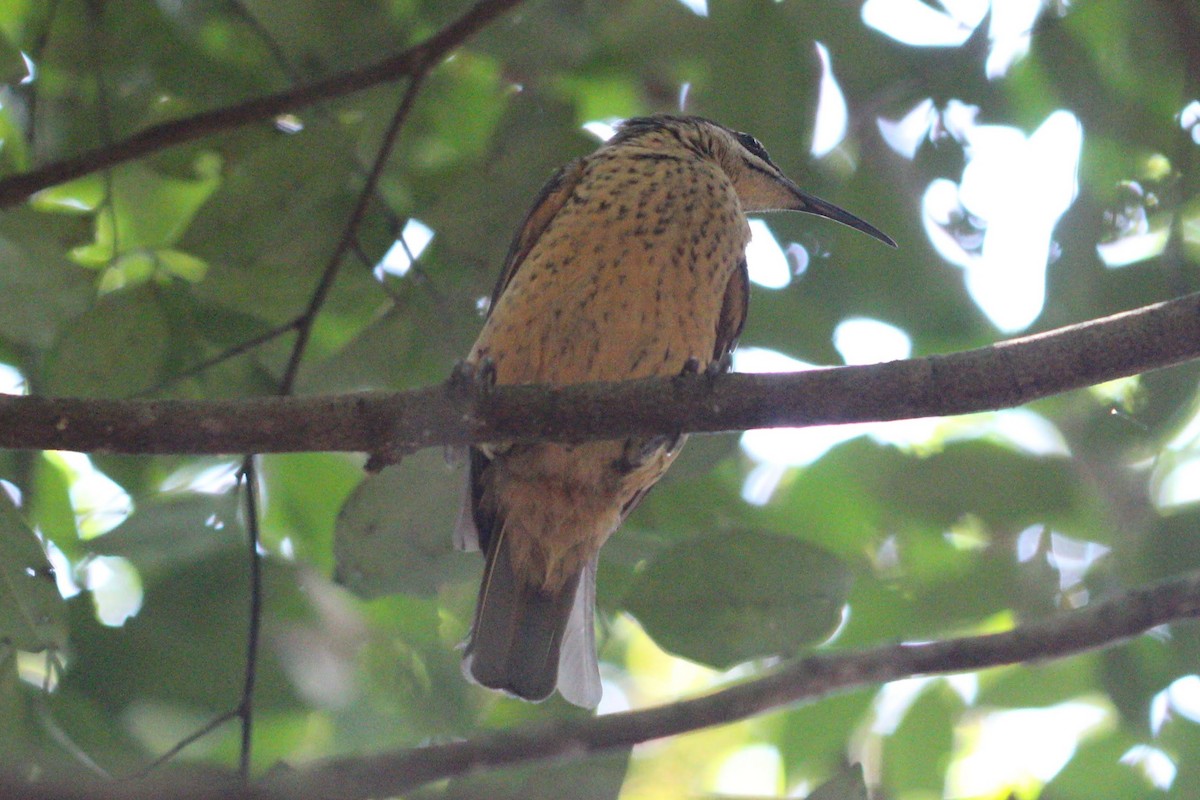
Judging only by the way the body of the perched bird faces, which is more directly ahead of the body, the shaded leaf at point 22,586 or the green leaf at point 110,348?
the shaded leaf

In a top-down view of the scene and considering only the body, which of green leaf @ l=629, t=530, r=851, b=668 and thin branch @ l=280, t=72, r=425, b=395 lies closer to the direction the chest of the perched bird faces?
the green leaf

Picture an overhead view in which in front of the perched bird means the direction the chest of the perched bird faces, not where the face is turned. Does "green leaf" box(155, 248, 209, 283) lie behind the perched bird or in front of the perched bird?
behind

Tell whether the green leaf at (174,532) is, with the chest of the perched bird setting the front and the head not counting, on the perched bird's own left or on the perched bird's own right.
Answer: on the perched bird's own right

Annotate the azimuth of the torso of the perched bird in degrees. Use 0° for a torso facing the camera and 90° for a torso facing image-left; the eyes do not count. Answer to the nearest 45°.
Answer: approximately 315°

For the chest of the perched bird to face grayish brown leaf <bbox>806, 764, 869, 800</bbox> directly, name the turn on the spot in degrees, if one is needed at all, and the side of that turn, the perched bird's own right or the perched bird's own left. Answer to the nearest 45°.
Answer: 0° — it already faces it

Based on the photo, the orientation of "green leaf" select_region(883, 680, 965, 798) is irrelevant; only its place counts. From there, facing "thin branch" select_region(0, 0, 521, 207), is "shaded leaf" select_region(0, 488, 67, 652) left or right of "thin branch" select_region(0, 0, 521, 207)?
left

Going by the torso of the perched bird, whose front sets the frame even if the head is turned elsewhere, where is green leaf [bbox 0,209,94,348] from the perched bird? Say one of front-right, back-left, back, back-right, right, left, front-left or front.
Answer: back-right
